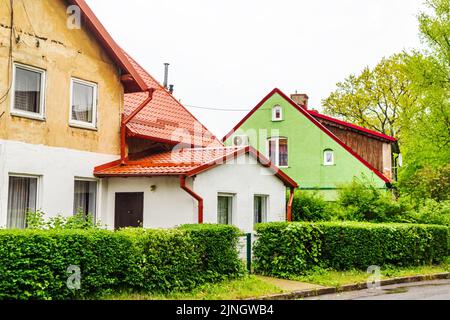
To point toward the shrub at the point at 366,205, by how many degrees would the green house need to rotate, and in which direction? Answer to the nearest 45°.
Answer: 0° — it already faces it

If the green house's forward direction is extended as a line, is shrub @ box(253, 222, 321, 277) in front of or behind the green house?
in front

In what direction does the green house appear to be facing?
toward the camera

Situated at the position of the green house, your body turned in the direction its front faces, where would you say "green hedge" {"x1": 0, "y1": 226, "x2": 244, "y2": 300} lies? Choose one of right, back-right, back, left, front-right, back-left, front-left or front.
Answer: front

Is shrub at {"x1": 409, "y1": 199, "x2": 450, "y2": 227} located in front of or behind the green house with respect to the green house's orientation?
in front

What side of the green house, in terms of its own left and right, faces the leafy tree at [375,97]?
back

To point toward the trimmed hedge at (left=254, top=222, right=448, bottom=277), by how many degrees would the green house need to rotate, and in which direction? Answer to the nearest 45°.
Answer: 0° — it already faces it

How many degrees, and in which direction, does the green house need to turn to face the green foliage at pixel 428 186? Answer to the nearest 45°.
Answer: approximately 45° to its left

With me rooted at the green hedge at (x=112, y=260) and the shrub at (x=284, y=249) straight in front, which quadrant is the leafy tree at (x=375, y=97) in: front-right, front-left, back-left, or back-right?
front-left

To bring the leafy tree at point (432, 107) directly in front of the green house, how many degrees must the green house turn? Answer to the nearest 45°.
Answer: approximately 45° to its left

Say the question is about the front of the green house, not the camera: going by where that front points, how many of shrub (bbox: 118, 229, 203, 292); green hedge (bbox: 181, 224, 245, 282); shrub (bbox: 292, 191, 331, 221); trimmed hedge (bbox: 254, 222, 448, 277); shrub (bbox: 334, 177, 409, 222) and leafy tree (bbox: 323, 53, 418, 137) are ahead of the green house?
5

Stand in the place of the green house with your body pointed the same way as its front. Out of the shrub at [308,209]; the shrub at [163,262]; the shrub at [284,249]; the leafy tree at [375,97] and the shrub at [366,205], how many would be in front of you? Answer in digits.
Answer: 4

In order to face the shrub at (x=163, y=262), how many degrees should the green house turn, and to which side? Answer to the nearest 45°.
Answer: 0° — it already faces it
